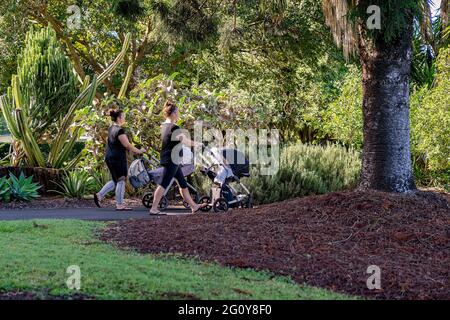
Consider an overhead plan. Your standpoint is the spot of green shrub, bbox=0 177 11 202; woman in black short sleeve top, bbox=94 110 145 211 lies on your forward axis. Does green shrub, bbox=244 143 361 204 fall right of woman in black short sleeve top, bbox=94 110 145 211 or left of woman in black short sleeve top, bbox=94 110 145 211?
left

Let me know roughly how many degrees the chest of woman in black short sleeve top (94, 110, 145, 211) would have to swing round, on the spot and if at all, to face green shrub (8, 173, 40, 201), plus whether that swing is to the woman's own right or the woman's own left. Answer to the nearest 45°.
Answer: approximately 135° to the woman's own left

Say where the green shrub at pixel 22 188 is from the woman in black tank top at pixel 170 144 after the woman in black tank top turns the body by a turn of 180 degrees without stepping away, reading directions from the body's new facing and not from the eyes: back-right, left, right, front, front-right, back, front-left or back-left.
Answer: front-right

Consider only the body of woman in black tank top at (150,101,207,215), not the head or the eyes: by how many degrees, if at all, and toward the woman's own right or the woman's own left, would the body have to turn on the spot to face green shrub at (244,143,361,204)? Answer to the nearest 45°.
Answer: approximately 45° to the woman's own left

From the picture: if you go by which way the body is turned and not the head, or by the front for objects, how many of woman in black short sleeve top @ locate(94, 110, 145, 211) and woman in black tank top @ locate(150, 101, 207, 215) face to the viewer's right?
2

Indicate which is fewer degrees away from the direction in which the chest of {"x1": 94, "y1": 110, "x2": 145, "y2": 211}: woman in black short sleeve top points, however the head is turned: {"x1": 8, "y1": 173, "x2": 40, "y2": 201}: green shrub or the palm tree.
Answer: the palm tree

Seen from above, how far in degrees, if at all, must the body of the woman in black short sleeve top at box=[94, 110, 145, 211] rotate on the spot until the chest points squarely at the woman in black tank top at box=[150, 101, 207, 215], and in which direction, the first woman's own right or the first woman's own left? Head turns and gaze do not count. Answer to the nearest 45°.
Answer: approximately 45° to the first woman's own right

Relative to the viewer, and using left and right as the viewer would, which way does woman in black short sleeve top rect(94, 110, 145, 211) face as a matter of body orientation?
facing to the right of the viewer

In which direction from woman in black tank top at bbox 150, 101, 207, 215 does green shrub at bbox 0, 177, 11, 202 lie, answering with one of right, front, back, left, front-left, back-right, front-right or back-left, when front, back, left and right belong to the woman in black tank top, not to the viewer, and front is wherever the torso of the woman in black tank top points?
back-left

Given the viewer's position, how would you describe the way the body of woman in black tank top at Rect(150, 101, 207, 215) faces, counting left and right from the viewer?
facing to the right of the viewer

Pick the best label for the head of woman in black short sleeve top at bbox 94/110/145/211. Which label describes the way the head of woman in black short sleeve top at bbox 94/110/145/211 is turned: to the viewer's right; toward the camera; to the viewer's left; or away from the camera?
to the viewer's right
